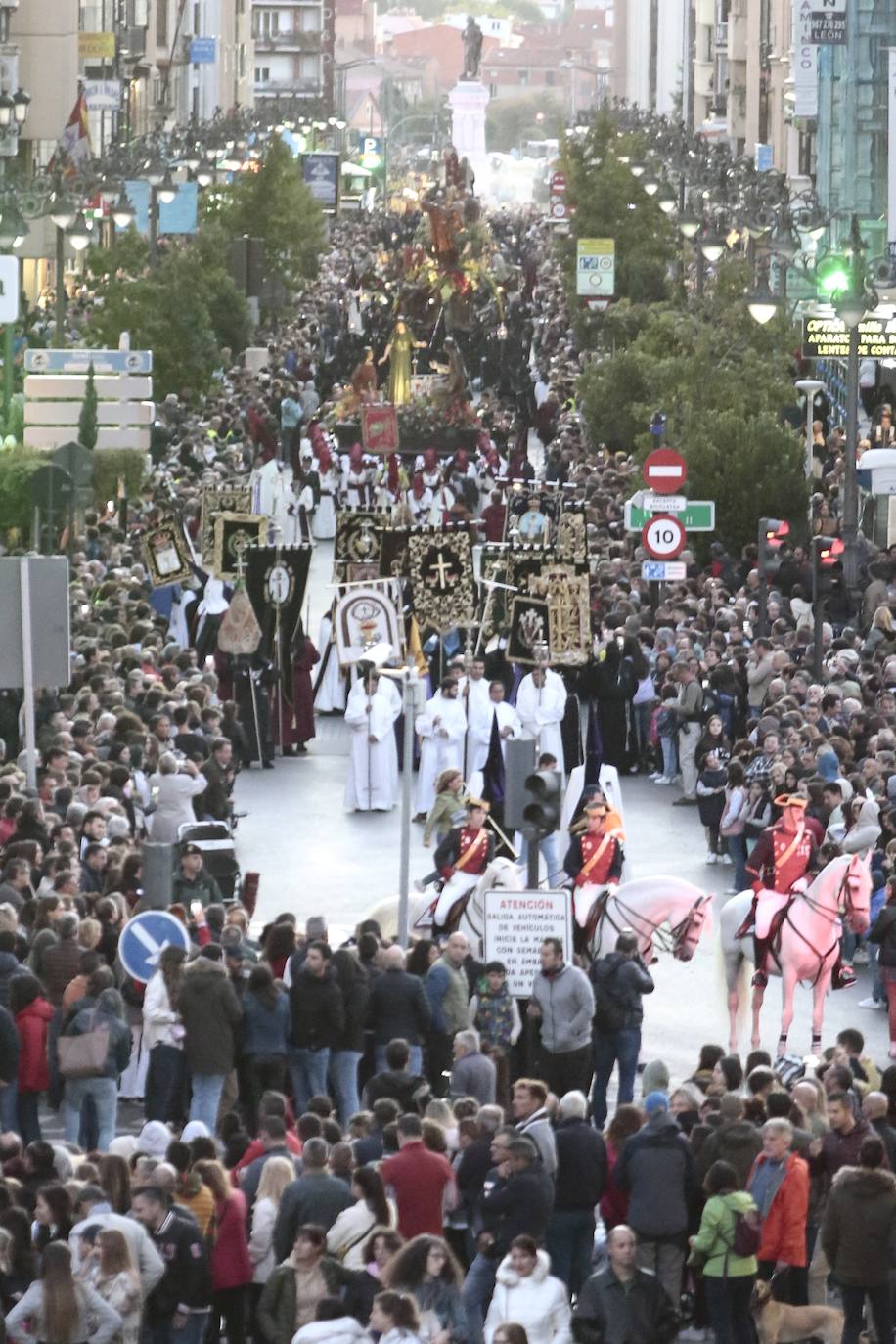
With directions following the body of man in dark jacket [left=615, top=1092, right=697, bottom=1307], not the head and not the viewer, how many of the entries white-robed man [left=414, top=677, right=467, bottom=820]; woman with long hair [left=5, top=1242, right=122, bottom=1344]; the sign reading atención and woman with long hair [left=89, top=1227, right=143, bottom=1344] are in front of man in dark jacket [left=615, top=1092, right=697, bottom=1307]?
2

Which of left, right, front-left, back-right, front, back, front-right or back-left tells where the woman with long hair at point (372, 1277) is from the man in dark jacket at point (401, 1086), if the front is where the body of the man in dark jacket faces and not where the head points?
back

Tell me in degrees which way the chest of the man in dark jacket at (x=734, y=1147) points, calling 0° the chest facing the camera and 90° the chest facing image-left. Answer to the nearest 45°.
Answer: approximately 180°

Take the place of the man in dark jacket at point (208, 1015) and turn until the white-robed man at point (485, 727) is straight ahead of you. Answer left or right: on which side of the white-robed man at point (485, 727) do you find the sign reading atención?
right

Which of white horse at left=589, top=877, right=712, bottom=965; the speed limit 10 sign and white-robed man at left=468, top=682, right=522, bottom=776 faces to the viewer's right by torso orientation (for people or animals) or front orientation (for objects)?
the white horse

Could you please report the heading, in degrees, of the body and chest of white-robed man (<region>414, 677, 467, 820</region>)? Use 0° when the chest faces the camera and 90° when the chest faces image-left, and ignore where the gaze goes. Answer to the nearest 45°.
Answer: approximately 0°

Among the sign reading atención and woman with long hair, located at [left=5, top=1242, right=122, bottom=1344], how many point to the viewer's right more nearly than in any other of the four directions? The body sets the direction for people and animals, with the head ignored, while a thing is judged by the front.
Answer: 0

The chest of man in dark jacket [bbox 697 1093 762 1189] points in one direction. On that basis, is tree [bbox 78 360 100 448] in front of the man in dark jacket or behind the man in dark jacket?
in front

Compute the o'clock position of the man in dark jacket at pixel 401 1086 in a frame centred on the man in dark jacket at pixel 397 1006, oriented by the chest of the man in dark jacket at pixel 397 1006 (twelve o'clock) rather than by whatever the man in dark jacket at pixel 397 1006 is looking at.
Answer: the man in dark jacket at pixel 401 1086 is roughly at 6 o'clock from the man in dark jacket at pixel 397 1006.

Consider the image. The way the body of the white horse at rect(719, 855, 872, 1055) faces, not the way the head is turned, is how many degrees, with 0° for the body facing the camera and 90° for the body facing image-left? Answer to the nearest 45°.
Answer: approximately 315°

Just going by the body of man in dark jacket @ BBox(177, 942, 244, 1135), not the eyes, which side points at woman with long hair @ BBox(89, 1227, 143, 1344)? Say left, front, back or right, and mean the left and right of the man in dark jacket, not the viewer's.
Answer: back

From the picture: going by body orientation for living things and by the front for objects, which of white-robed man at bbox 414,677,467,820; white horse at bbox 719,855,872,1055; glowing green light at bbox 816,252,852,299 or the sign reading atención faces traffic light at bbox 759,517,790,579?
glowing green light at bbox 816,252,852,299
